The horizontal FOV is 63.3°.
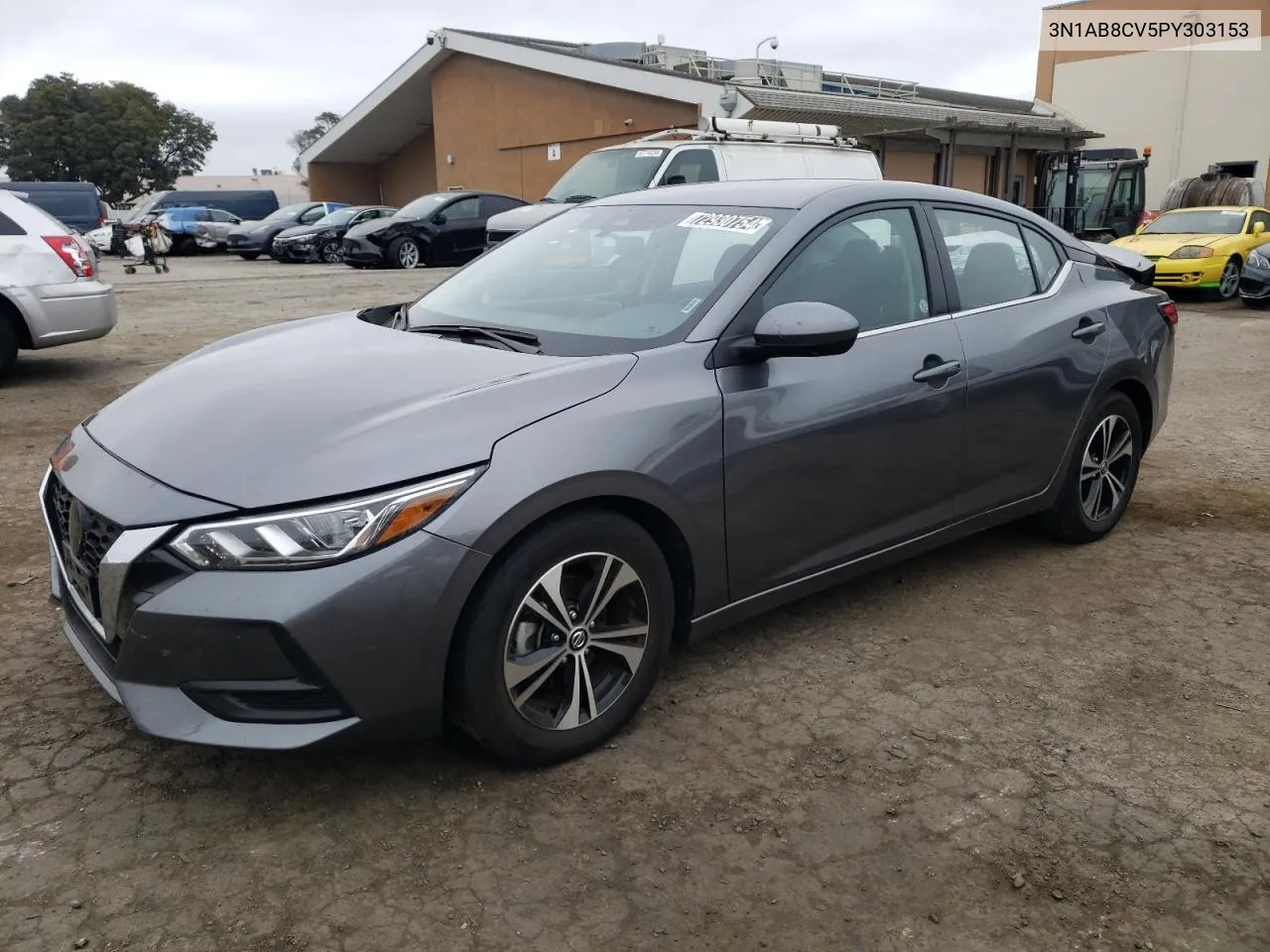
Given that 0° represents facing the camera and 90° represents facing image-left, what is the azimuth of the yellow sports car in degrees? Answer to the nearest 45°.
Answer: approximately 45°

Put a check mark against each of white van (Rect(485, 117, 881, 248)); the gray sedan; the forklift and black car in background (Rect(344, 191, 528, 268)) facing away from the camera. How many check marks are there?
0

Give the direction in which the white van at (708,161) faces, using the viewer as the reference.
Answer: facing the viewer and to the left of the viewer

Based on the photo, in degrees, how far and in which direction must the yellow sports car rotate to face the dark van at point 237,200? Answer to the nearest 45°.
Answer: approximately 45° to its right

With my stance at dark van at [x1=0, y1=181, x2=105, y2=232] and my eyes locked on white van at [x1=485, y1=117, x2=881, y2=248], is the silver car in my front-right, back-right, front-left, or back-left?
front-right

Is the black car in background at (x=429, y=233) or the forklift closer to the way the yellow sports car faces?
the black car in background

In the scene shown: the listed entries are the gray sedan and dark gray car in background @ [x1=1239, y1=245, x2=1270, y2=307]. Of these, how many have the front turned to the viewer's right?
0

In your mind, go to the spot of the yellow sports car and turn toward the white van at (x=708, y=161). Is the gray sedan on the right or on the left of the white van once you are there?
left

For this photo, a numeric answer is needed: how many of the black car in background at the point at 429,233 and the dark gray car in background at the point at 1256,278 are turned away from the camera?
0

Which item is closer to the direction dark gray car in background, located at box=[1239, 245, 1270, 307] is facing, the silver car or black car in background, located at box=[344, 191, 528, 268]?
the silver car

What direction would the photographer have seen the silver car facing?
facing to the left of the viewer

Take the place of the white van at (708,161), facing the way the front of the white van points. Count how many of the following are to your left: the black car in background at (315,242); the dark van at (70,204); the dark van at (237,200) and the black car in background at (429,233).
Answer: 0

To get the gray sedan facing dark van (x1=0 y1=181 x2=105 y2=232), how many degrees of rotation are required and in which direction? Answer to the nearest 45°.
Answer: approximately 90° to its right

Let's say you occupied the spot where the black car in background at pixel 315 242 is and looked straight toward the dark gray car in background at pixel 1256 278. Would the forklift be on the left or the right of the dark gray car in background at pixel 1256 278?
left

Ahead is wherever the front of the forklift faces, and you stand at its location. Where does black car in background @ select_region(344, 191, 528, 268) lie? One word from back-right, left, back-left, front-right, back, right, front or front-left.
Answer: front

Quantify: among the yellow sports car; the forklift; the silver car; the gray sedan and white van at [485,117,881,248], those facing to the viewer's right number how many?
0
